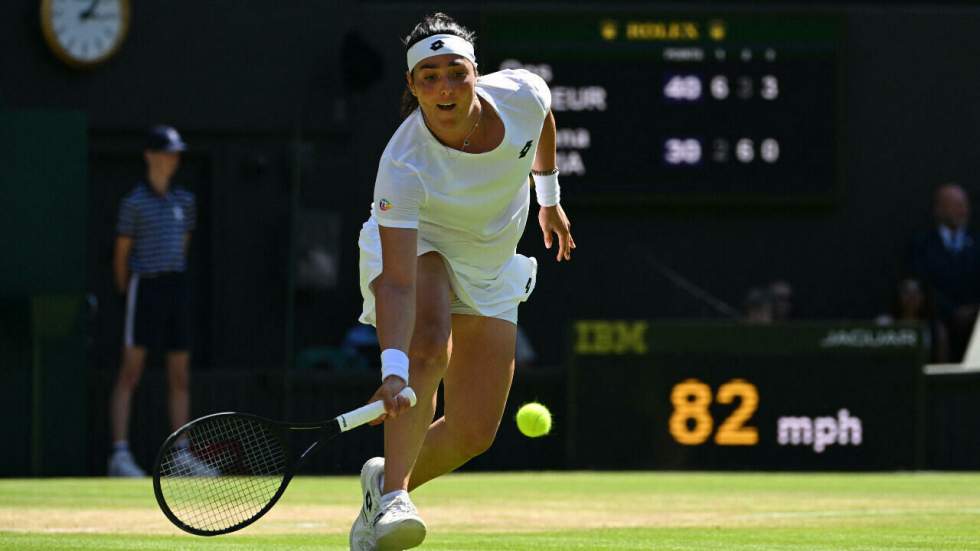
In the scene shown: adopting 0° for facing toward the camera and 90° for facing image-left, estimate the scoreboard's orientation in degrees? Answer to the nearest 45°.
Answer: approximately 0°

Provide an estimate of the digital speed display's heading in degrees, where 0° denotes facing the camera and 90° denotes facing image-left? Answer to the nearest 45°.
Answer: approximately 0°

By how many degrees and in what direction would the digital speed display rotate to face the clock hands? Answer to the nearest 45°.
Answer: approximately 90° to its right

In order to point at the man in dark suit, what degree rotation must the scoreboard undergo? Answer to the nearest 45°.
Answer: approximately 90° to its left

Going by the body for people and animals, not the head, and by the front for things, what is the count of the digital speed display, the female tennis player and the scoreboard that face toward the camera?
3

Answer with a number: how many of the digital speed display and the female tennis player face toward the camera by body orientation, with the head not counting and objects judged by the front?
2

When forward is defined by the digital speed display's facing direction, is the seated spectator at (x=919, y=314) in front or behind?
behind

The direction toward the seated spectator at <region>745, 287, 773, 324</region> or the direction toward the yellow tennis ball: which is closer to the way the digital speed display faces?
the yellow tennis ball
